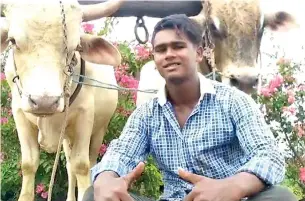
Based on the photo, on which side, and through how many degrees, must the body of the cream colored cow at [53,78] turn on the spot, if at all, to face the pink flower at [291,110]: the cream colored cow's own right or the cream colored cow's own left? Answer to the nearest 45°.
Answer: approximately 135° to the cream colored cow's own left

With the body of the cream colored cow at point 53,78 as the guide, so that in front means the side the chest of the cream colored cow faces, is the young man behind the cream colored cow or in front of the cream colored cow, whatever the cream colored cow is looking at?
in front

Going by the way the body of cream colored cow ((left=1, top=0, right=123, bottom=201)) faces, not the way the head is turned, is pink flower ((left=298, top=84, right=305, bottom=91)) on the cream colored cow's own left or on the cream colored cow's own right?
on the cream colored cow's own left

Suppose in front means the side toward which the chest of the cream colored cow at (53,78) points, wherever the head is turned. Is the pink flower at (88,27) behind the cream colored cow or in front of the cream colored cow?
behind

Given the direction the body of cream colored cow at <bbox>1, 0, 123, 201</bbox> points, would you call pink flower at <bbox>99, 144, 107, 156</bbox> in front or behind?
behind

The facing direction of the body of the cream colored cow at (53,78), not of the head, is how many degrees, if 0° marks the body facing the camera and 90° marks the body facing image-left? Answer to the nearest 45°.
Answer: approximately 0°

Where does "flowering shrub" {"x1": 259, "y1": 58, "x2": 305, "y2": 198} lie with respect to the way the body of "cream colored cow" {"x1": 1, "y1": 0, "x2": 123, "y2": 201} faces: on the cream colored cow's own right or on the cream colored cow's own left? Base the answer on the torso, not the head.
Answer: on the cream colored cow's own left
